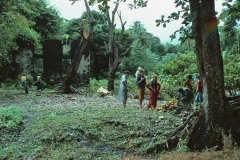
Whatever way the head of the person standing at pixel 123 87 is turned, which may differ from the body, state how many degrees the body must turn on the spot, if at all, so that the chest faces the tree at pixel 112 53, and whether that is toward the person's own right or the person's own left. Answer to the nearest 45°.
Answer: approximately 90° to the person's own left

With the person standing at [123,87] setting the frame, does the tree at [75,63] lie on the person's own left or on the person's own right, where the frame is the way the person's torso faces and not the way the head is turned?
on the person's own left

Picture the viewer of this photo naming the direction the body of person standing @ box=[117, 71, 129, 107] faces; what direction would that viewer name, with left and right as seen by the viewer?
facing to the right of the viewer

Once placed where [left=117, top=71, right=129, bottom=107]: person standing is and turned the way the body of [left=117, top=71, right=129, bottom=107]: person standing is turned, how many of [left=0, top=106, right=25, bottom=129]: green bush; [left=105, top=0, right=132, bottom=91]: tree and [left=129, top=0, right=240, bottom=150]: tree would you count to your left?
1

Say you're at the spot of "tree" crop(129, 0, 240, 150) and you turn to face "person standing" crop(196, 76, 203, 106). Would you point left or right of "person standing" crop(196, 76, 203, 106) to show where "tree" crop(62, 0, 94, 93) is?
left

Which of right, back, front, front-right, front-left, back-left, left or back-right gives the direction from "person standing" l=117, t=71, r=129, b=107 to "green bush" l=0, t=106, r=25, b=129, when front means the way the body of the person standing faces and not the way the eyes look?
back-right

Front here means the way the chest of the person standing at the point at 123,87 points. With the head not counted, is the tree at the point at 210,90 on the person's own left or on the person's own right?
on the person's own right
